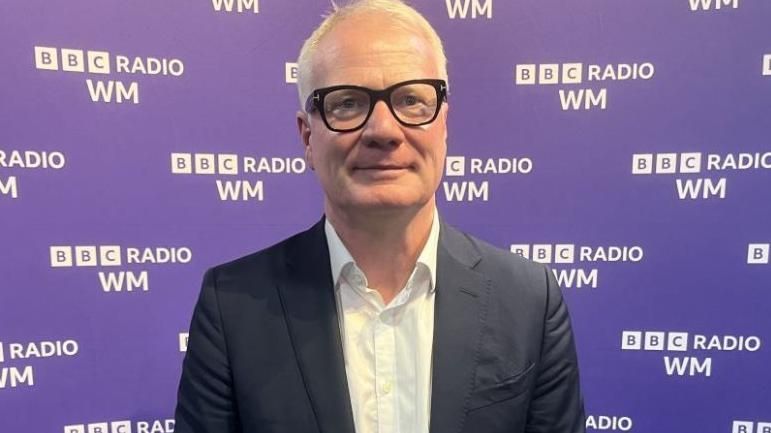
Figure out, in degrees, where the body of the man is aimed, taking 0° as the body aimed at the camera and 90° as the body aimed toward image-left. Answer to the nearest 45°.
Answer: approximately 0°
